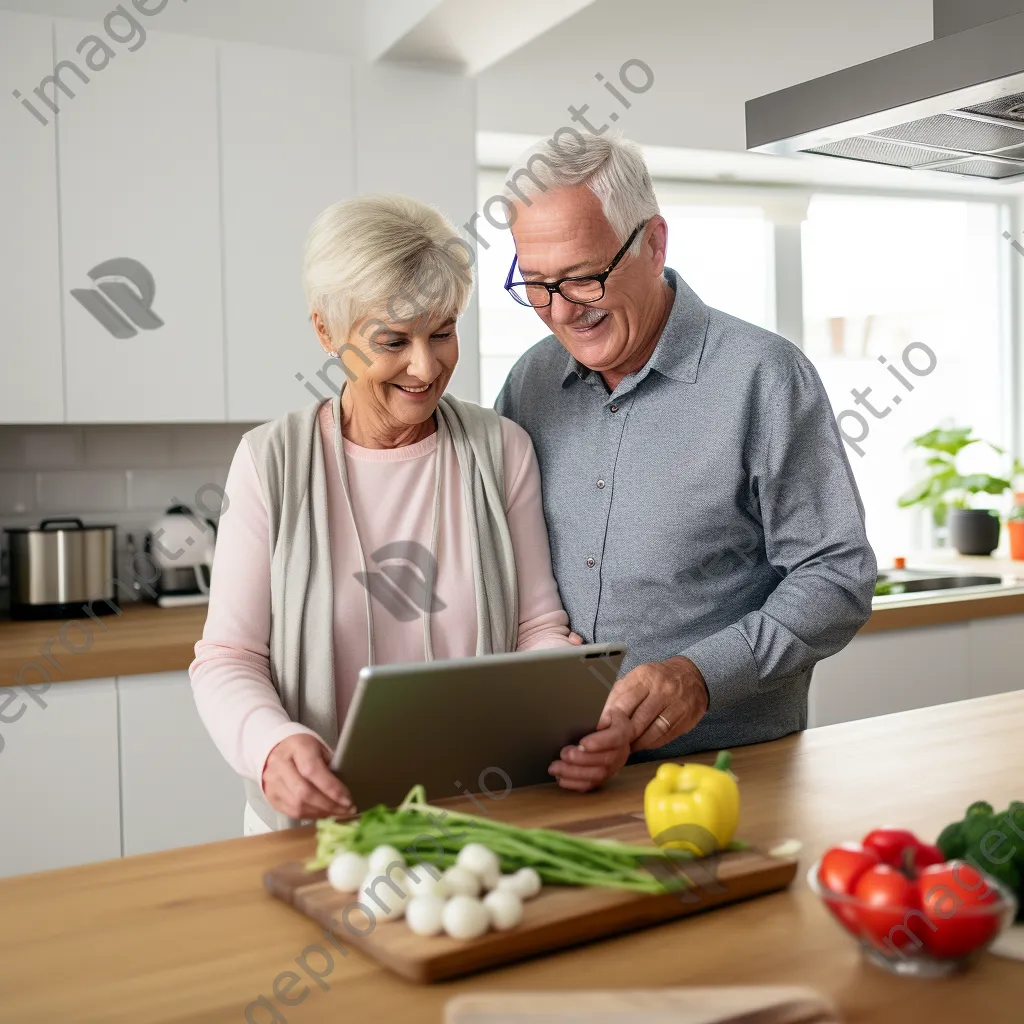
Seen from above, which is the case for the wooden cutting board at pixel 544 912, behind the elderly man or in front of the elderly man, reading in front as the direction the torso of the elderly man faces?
in front

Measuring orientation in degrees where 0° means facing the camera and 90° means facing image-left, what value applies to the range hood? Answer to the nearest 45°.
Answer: approximately 45°

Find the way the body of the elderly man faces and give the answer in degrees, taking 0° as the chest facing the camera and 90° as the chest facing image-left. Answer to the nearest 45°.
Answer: approximately 45°

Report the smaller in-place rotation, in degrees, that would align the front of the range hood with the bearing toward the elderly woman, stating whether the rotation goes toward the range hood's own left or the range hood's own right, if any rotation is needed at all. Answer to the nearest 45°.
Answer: approximately 45° to the range hood's own right

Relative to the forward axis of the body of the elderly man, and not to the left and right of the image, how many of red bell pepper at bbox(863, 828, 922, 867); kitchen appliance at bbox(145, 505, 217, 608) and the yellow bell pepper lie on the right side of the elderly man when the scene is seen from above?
1

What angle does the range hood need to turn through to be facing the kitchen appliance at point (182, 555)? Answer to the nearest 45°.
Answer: approximately 90° to its right
